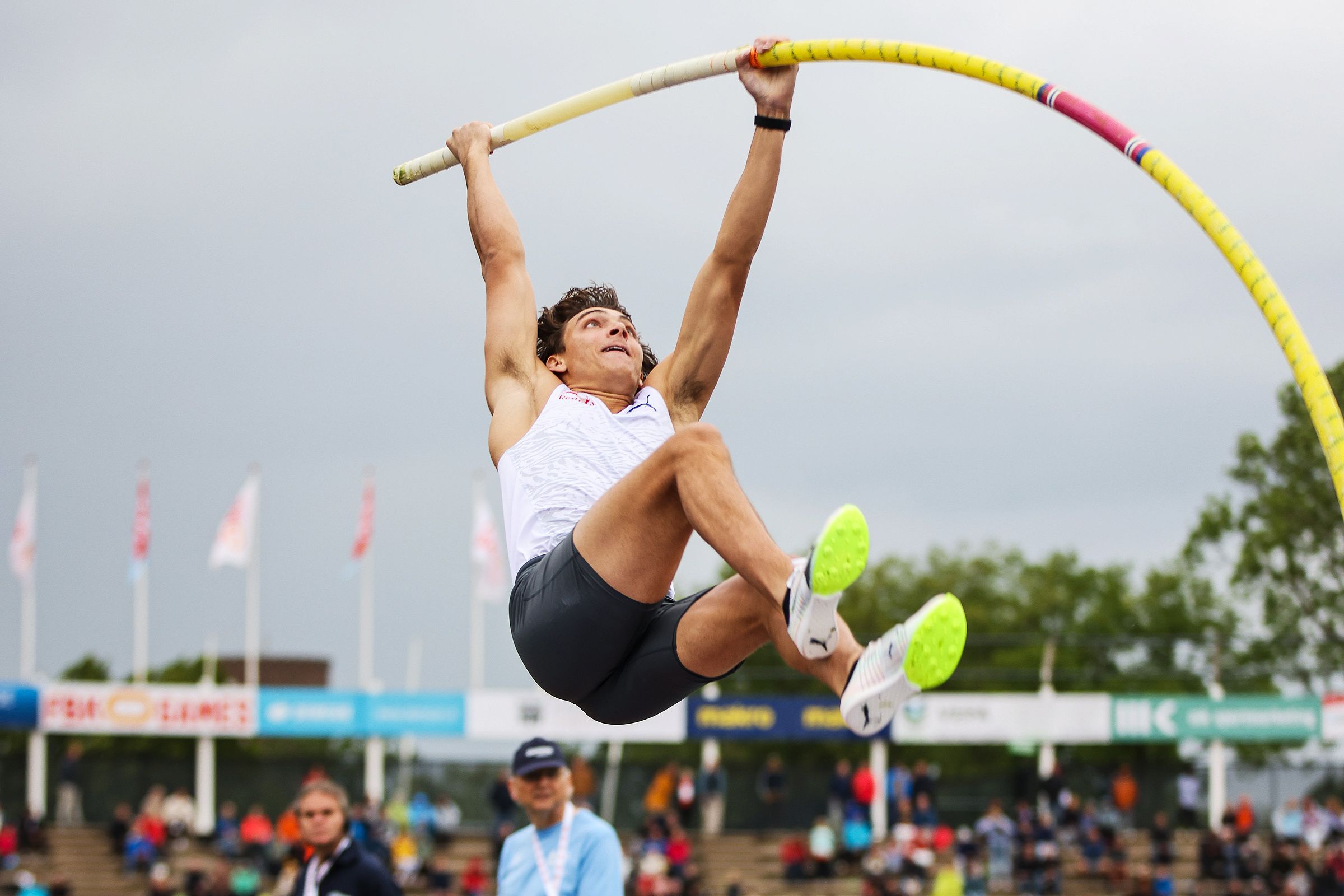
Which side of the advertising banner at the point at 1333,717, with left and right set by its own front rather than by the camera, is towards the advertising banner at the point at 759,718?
right

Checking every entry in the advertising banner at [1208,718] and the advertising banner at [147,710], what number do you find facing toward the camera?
2

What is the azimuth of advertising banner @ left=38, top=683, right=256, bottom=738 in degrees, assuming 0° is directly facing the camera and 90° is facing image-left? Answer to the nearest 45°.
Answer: approximately 0°

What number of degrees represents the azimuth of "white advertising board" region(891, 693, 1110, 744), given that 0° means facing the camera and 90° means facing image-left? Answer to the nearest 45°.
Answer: approximately 0°
